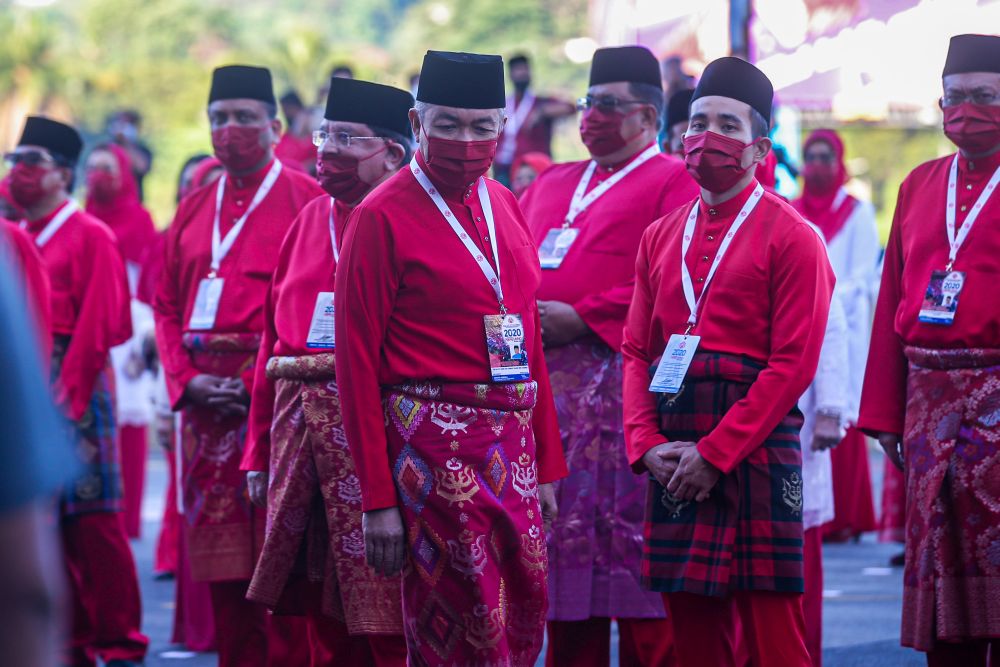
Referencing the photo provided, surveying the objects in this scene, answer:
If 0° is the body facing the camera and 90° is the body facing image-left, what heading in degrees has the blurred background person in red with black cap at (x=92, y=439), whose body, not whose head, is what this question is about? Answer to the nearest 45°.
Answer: approximately 45°

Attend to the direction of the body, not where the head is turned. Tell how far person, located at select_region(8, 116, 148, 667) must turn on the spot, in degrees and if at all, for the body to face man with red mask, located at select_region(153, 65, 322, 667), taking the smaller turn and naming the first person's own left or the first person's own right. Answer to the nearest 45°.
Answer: approximately 90° to the first person's own left

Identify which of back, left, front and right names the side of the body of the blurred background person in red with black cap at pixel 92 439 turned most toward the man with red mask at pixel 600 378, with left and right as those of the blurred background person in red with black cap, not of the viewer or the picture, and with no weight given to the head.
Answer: left

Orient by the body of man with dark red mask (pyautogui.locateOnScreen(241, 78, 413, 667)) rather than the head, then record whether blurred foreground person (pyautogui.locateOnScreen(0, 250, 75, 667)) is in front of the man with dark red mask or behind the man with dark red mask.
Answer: in front

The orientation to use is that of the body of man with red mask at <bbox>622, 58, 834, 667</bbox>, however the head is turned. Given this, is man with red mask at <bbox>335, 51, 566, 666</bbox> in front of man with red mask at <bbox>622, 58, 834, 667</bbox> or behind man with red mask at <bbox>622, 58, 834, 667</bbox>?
in front
